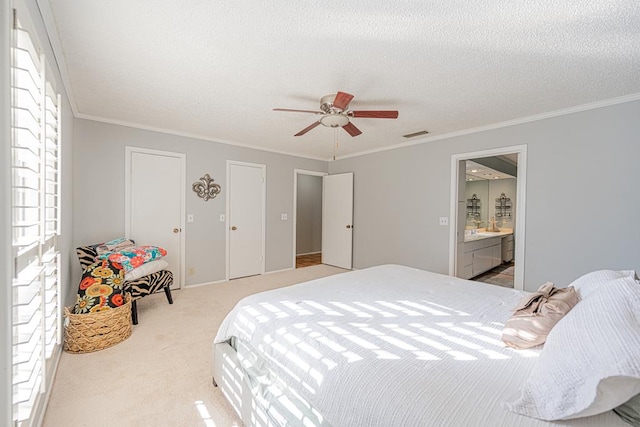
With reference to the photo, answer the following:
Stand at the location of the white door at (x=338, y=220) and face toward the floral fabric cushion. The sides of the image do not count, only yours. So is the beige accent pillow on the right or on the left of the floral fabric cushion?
left

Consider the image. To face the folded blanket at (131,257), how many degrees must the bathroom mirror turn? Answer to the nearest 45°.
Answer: approximately 90° to its right

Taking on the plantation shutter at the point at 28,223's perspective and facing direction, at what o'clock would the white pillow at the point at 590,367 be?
The white pillow is roughly at 2 o'clock from the plantation shutter.

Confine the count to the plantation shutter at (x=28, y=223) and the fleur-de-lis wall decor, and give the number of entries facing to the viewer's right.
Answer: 1

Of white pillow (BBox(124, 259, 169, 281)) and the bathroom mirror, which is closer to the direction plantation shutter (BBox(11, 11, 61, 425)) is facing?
the bathroom mirror

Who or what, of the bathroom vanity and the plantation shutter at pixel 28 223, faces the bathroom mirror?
the plantation shutter

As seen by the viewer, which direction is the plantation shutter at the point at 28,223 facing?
to the viewer's right

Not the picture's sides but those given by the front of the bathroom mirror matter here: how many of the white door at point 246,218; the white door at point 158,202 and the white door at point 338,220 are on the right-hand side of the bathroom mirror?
3

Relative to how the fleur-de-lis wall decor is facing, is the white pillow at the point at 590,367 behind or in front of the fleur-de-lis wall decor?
in front

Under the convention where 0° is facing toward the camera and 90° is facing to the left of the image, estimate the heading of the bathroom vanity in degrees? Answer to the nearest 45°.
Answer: approximately 315°
